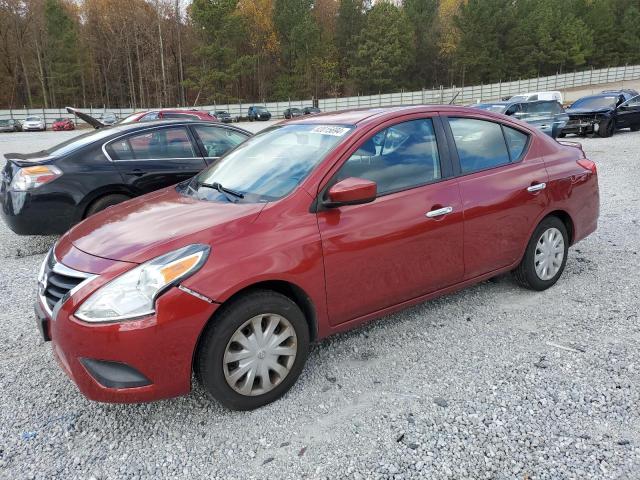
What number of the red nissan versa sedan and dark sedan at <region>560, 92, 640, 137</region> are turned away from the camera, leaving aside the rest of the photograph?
0

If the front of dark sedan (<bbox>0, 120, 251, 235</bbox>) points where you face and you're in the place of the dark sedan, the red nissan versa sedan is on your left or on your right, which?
on your right

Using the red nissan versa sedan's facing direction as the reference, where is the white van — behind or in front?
behind

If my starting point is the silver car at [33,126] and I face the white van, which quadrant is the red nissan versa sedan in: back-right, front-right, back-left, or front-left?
front-right

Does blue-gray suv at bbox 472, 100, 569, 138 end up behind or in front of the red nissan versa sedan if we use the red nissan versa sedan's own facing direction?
behind

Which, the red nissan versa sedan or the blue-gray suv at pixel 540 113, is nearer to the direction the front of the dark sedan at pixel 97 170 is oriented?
the blue-gray suv

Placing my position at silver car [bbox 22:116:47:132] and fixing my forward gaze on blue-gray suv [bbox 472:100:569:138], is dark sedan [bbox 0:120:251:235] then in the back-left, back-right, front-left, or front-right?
front-right

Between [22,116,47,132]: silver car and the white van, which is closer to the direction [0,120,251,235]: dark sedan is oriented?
the white van

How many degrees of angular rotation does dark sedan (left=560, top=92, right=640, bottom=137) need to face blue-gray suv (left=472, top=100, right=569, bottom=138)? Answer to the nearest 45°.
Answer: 0° — it already faces it

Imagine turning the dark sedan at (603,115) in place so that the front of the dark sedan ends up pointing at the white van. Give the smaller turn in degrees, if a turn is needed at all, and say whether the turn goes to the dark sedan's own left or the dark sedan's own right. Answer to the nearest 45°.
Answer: approximately 90° to the dark sedan's own right

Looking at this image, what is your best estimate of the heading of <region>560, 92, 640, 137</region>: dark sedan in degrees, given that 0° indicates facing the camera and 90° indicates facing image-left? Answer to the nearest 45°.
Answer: approximately 45°

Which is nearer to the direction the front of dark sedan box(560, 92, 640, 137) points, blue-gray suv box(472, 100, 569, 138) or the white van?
the blue-gray suv

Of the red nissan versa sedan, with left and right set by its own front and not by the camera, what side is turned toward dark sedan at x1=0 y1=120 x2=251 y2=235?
right

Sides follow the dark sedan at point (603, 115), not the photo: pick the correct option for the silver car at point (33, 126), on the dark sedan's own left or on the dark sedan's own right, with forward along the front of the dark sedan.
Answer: on the dark sedan's own right

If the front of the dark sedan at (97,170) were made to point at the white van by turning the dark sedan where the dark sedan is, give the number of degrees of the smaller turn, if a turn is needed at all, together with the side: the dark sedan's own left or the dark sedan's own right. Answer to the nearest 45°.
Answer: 0° — it already faces it

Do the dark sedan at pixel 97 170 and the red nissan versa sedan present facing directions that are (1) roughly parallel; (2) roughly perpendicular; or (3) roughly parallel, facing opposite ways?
roughly parallel, facing opposite ways
